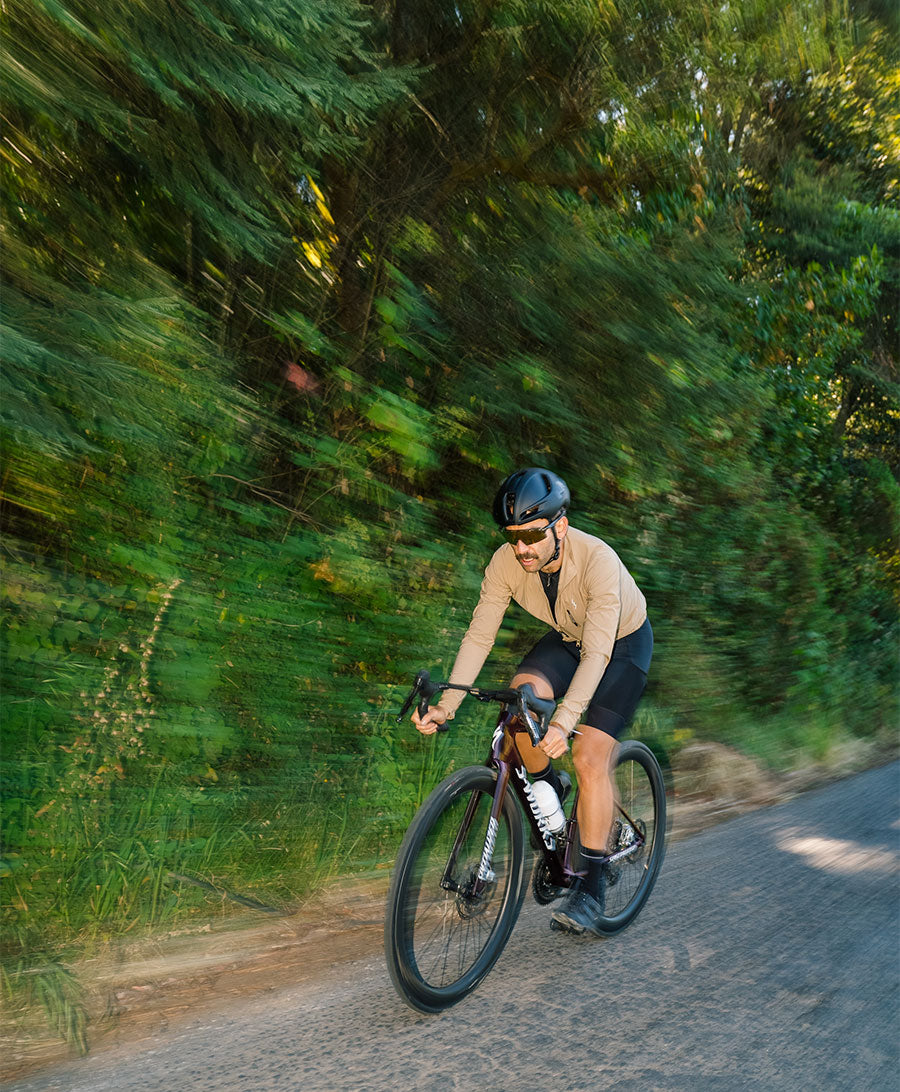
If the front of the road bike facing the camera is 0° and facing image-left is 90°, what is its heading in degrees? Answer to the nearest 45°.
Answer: approximately 45°

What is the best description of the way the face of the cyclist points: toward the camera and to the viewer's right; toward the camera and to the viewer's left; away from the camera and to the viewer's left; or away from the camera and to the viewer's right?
toward the camera and to the viewer's left

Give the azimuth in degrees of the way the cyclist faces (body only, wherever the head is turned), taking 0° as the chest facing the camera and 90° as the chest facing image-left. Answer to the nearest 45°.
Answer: approximately 45°
